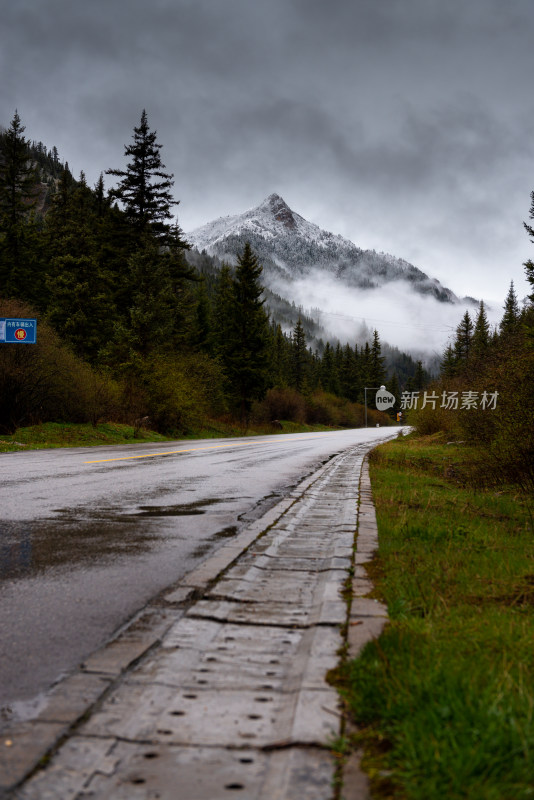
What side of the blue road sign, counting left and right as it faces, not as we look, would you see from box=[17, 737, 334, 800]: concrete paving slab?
front

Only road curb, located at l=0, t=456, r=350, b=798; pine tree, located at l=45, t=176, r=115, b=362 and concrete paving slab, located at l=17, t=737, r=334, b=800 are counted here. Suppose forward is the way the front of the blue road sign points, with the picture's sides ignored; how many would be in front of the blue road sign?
2

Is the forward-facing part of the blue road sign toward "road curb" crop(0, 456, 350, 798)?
yes

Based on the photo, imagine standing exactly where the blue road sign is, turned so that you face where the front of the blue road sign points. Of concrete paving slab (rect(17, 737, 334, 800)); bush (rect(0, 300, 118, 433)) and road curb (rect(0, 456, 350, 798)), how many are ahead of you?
2

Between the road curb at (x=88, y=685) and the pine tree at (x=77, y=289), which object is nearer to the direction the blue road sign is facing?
the road curb

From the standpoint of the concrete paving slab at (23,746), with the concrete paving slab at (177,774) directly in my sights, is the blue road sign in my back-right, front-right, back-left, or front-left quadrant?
back-left

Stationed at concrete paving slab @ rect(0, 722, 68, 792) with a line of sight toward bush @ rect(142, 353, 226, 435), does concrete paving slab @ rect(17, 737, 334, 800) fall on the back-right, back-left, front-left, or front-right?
back-right

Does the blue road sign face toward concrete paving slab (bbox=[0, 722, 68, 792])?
yes

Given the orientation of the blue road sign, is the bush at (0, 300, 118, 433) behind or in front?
behind

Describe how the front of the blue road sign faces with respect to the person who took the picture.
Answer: facing the viewer

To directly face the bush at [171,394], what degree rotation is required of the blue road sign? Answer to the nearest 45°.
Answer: approximately 135° to its left

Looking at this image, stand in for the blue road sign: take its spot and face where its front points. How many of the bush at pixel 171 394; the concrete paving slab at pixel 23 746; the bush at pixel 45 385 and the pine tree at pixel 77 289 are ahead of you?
1

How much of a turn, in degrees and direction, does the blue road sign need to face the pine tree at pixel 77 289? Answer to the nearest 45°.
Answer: approximately 180°

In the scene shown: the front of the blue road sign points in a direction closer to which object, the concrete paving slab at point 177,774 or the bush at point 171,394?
the concrete paving slab

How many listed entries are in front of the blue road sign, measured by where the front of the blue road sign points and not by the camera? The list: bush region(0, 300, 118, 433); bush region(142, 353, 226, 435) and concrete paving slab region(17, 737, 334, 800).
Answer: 1
